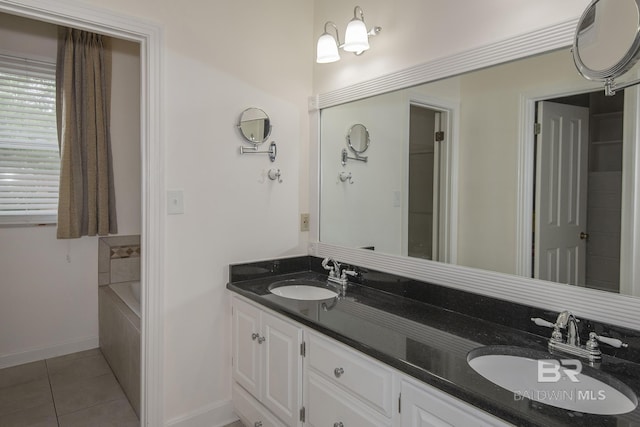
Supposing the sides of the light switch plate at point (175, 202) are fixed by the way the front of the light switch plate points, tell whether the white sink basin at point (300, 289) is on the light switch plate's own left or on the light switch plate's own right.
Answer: on the light switch plate's own left

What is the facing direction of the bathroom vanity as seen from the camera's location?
facing the viewer and to the left of the viewer

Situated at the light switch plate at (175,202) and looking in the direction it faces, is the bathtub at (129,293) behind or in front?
behind

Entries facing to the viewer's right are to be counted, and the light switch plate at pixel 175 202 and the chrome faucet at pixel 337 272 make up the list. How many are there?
0

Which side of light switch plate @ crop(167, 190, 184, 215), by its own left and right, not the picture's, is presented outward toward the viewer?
front

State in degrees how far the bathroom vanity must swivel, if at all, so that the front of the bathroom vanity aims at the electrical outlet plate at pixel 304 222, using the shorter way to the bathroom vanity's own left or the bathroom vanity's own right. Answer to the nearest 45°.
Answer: approximately 90° to the bathroom vanity's own right

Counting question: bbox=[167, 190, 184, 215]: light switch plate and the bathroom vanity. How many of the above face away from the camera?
0

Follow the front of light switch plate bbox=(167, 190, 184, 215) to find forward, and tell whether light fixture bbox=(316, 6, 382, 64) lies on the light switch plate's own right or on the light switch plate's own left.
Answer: on the light switch plate's own left

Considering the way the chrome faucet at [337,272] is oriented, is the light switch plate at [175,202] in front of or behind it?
in front

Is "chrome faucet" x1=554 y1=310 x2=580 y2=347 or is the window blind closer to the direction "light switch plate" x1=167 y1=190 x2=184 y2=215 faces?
the chrome faucet

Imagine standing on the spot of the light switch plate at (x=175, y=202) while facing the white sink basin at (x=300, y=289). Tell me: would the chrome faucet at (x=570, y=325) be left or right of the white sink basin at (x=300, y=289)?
right

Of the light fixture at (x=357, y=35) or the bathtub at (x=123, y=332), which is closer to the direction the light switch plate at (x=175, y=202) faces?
the light fixture
